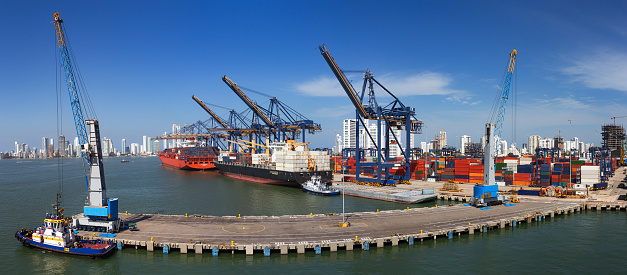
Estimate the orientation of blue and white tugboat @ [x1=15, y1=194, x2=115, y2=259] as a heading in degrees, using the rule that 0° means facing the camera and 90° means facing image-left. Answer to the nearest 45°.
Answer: approximately 135°
